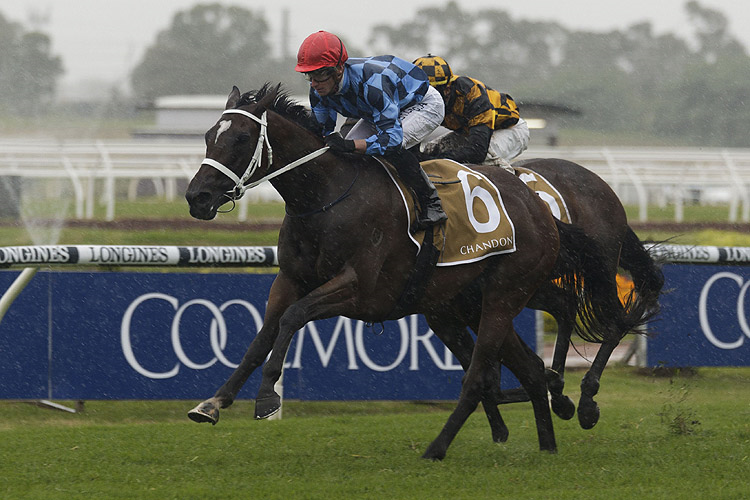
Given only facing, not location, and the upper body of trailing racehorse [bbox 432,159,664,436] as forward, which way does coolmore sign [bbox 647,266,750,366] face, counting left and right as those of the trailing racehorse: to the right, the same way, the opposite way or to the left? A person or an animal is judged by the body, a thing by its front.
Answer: to the left

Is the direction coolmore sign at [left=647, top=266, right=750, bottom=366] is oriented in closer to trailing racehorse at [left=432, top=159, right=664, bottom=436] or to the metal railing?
the trailing racehorse

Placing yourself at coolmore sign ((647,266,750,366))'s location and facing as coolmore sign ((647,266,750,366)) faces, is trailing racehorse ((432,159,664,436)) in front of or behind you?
in front

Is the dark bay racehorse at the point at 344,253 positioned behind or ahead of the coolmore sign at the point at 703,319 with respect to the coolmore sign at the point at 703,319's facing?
ahead

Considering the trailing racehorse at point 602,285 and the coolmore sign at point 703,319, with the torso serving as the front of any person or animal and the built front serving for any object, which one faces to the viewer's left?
the trailing racehorse

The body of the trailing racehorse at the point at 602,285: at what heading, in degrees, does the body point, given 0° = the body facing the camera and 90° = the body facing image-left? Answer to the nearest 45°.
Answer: approximately 90°

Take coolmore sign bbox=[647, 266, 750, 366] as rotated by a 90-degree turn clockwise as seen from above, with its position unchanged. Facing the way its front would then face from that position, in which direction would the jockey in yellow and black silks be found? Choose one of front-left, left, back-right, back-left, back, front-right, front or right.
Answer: front-left

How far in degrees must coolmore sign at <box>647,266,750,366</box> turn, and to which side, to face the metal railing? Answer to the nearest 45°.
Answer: approximately 135° to its right

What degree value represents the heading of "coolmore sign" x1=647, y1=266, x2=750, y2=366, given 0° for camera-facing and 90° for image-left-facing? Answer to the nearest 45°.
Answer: approximately 0°

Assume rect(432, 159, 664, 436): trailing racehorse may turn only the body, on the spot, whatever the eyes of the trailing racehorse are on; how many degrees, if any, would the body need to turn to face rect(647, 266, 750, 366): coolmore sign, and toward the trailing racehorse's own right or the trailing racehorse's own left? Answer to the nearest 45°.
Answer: approximately 135° to the trailing racehorse's own right

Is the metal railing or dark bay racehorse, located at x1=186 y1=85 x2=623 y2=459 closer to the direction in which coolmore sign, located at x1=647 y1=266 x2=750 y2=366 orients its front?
the dark bay racehorse

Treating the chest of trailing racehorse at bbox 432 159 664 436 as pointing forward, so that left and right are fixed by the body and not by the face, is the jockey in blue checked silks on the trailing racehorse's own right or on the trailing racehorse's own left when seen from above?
on the trailing racehorse's own left

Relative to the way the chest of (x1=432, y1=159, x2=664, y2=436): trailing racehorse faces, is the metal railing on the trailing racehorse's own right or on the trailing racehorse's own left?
on the trailing racehorse's own right

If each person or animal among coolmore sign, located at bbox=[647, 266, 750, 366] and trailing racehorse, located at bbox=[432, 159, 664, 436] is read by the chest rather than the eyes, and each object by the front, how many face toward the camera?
1
